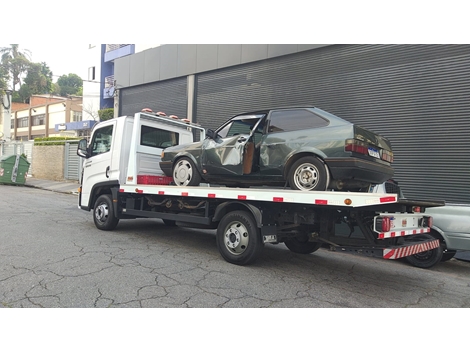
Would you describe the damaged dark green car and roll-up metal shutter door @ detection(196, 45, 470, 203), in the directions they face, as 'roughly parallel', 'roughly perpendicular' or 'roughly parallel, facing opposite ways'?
roughly perpendicular

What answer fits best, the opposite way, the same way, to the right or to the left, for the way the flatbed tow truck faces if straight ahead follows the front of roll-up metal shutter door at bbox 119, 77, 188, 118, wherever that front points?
to the right

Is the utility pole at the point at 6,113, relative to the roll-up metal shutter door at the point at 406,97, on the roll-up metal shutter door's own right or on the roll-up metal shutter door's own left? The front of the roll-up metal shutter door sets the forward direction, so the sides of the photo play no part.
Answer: on the roll-up metal shutter door's own right

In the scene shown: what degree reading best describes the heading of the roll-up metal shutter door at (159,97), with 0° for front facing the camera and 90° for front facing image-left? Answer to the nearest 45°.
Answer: approximately 45°

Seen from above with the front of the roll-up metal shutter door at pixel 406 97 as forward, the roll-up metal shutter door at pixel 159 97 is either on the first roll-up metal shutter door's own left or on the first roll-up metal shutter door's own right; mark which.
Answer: on the first roll-up metal shutter door's own right

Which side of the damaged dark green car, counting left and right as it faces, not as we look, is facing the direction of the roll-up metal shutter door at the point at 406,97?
right

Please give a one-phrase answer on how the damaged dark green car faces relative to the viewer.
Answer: facing away from the viewer and to the left of the viewer

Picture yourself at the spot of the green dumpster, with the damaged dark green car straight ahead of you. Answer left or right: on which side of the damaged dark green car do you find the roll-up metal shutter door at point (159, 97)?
left

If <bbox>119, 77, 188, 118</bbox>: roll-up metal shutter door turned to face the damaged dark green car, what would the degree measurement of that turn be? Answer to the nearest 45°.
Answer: approximately 45° to its left

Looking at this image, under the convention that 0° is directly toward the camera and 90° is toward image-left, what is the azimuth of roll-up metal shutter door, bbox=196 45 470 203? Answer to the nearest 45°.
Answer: approximately 45°

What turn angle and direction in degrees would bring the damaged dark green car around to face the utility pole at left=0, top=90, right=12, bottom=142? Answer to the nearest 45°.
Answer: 0° — it already faces it
